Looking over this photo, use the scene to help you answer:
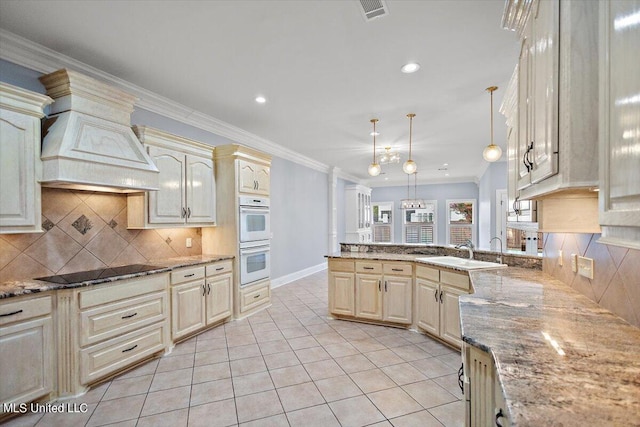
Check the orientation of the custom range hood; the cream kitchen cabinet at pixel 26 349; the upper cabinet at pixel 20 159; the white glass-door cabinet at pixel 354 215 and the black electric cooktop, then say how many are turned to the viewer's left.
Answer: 0

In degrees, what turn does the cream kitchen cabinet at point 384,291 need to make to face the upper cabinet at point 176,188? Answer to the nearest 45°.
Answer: approximately 90° to its right

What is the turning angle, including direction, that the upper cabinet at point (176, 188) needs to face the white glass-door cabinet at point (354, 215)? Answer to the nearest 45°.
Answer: approximately 90° to its left

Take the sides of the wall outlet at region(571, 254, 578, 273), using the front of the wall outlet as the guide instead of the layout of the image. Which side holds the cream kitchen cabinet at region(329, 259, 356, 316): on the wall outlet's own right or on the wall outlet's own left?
on the wall outlet's own right

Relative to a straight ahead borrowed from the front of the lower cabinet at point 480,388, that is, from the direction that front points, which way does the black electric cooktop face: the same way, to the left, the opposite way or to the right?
the opposite way

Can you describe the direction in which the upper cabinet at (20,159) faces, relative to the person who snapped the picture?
facing the viewer and to the right of the viewer

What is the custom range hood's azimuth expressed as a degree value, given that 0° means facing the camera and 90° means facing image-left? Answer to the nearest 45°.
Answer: approximately 315°

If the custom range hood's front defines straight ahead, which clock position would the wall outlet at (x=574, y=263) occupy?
The wall outlet is roughly at 12 o'clock from the custom range hood.

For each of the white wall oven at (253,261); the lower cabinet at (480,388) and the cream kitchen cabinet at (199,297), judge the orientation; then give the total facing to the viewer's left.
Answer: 1

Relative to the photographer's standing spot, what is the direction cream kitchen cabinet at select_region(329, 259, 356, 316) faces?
facing the viewer

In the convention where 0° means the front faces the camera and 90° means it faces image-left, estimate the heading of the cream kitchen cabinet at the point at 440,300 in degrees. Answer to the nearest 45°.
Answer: approximately 45°

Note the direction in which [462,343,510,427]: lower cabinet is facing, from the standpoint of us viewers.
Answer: facing to the left of the viewer

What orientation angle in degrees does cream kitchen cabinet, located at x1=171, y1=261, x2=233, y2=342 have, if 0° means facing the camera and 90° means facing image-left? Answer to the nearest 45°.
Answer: approximately 315°
